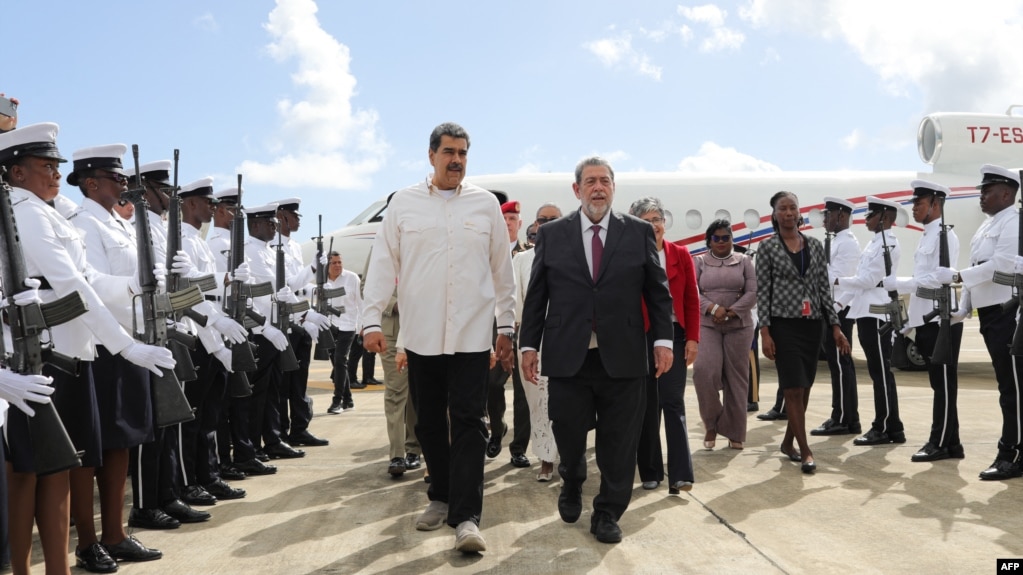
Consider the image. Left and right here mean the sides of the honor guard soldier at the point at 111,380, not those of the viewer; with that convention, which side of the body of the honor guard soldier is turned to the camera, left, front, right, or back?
right

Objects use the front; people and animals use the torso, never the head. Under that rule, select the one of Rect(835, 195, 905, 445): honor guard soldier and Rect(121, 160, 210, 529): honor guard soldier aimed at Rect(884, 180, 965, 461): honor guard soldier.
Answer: Rect(121, 160, 210, 529): honor guard soldier

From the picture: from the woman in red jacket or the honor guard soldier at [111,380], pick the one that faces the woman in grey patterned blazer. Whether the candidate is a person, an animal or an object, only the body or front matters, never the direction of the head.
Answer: the honor guard soldier

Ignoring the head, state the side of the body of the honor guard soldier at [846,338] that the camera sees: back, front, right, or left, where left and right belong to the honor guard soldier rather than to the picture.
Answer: left

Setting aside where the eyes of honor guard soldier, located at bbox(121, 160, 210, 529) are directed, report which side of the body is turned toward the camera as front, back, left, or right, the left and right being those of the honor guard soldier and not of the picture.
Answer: right

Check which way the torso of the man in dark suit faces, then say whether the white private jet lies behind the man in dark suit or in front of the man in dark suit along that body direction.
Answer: behind

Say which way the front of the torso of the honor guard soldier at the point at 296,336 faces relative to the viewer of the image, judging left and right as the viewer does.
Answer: facing to the right of the viewer

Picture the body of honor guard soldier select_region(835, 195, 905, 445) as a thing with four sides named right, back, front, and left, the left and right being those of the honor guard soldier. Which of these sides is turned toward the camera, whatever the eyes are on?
left

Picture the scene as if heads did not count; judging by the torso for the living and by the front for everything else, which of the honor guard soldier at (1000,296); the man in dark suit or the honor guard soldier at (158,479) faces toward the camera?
the man in dark suit

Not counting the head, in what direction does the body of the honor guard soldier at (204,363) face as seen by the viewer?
to the viewer's right

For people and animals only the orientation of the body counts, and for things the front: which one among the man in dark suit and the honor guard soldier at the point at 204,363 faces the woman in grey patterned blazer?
the honor guard soldier

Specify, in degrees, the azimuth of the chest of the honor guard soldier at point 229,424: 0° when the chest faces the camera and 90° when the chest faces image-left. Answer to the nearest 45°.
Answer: approximately 270°
